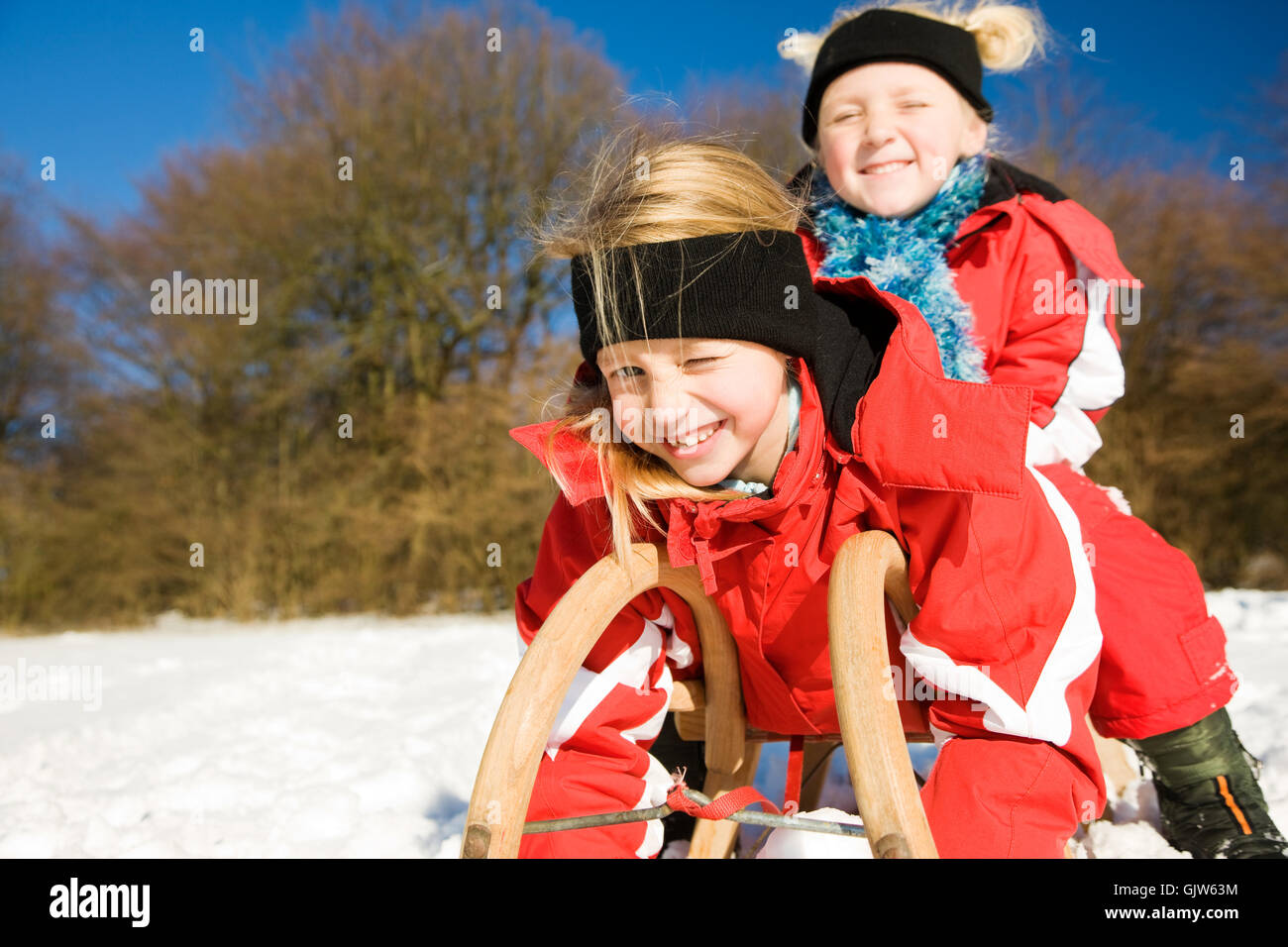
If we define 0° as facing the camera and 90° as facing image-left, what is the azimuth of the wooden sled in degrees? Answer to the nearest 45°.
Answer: approximately 45°
